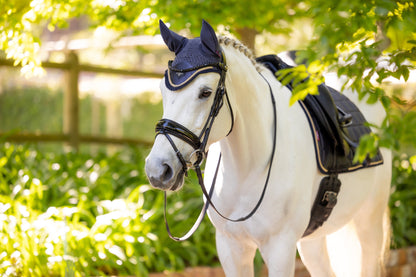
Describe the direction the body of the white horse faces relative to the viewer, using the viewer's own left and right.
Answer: facing the viewer and to the left of the viewer
